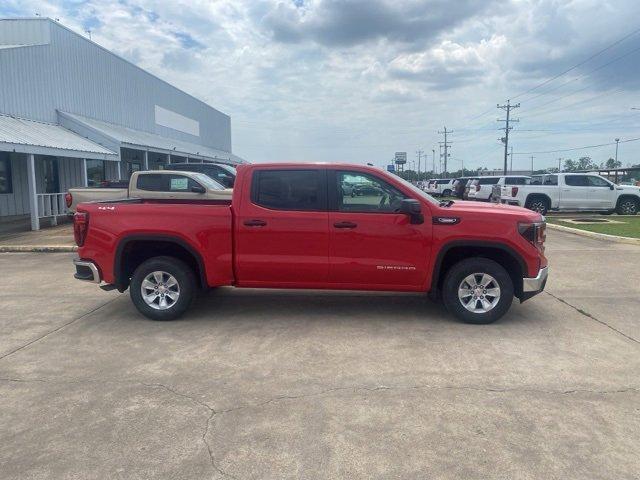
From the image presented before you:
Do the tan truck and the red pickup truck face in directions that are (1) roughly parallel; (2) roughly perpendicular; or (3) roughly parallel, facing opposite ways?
roughly parallel

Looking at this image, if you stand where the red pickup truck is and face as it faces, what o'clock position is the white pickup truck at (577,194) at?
The white pickup truck is roughly at 10 o'clock from the red pickup truck.

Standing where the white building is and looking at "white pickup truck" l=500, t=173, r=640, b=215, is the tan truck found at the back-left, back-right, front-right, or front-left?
front-right

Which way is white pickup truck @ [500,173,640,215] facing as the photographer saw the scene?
facing to the right of the viewer

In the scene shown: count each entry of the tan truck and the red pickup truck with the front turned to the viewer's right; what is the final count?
2

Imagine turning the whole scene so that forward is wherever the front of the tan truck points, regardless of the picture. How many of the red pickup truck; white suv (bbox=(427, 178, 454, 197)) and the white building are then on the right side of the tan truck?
1

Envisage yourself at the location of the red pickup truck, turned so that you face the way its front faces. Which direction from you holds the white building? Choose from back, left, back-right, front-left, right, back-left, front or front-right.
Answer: back-left

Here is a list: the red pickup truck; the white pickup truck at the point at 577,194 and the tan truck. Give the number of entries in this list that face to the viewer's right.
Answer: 3

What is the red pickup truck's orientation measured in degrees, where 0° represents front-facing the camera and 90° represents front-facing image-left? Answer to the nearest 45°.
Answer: approximately 270°

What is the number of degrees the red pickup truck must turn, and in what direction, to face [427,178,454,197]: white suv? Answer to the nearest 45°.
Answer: approximately 90° to its left

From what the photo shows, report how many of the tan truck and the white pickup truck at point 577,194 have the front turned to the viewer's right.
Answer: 2

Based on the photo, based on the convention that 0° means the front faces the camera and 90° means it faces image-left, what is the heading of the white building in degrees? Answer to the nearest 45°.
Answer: approximately 315°

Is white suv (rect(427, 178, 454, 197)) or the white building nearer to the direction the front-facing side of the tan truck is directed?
the white suv

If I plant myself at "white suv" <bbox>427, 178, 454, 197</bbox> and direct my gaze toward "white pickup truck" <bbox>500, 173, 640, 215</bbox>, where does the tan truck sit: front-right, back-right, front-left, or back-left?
front-right

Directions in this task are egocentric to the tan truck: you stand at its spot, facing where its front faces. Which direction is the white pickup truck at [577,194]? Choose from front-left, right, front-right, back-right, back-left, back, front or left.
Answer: front

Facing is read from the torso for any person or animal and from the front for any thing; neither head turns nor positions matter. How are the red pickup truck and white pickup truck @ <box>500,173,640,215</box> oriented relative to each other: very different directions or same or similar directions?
same or similar directions

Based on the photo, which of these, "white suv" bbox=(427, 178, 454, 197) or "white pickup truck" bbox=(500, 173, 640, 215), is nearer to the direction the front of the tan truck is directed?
the white pickup truck

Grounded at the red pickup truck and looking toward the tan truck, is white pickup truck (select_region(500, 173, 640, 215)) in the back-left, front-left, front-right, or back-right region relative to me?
front-right

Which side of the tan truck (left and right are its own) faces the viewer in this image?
right

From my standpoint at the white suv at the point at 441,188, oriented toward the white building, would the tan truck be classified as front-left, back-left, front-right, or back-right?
front-left
